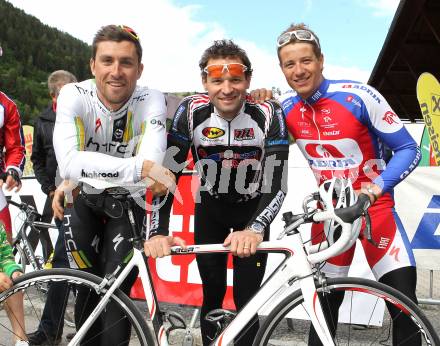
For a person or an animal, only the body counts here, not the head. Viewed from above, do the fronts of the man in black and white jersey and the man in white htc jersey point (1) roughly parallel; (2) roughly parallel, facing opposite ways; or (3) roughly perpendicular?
roughly parallel

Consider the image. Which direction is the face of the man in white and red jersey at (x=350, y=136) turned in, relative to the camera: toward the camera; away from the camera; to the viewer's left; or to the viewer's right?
toward the camera

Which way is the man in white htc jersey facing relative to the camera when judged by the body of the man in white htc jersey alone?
toward the camera

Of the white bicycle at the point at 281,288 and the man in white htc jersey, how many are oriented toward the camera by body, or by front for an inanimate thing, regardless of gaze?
1

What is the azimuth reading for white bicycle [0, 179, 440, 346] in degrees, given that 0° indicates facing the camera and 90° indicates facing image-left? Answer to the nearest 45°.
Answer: approximately 270°

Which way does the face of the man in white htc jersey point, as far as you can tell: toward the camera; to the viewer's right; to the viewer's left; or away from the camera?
toward the camera

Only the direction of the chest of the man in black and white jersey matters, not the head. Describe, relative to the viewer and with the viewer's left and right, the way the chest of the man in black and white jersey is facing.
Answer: facing the viewer

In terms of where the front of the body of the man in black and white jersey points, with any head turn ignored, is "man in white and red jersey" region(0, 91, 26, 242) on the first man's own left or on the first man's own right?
on the first man's own right

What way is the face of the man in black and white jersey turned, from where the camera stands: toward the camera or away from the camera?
toward the camera
